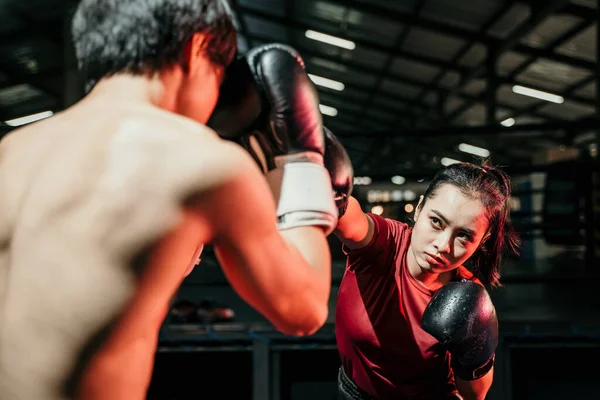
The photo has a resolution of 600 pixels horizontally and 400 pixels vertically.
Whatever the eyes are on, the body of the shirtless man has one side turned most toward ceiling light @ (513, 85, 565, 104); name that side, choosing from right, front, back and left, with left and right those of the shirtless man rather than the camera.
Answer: front

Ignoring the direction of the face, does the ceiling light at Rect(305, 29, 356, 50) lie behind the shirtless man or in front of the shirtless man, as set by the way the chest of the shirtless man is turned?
in front

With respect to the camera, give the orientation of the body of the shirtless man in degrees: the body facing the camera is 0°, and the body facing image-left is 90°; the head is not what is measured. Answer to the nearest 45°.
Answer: approximately 225°

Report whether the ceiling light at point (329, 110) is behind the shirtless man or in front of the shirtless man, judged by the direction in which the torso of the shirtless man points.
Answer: in front

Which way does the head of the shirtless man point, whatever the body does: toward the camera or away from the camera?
away from the camera
